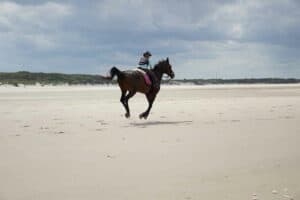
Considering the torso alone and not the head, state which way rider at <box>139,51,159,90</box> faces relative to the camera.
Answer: to the viewer's right

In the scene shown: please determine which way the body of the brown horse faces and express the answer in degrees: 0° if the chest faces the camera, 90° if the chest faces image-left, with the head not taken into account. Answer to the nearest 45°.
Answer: approximately 270°
